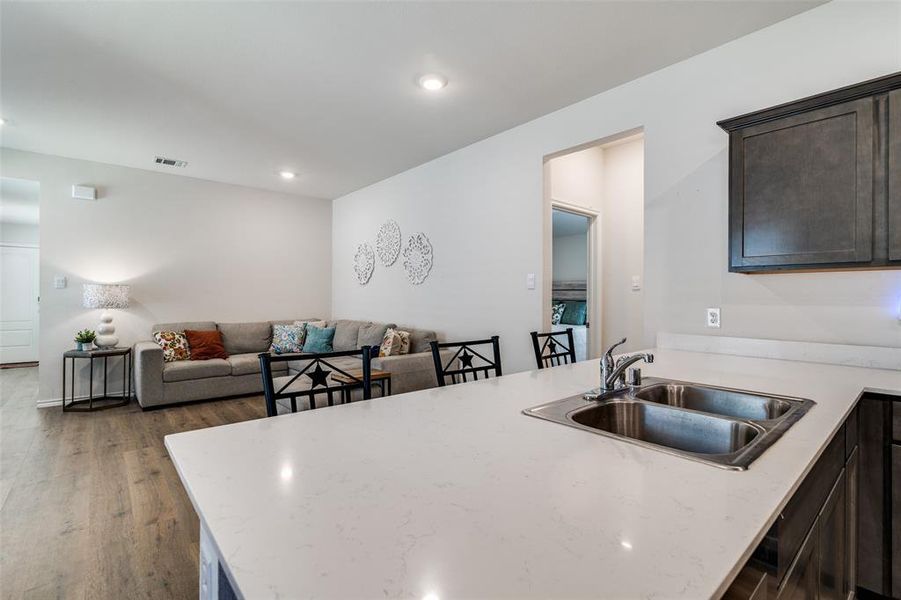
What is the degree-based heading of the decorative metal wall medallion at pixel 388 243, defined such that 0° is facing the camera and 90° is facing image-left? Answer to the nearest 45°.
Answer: approximately 45°

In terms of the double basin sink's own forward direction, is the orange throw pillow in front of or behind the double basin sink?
behind

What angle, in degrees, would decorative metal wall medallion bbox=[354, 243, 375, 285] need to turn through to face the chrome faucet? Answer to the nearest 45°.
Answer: approximately 45° to its left

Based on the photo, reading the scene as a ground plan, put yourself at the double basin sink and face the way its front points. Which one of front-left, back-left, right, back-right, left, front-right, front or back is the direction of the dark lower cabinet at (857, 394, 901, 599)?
left

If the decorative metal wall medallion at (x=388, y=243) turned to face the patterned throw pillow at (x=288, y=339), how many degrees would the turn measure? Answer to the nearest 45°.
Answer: approximately 45° to its right

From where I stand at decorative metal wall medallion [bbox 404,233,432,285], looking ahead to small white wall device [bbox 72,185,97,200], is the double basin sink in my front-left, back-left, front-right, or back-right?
back-left

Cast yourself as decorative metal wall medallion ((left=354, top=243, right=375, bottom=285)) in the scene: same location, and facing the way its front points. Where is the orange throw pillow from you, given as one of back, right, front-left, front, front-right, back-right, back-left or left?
front-right

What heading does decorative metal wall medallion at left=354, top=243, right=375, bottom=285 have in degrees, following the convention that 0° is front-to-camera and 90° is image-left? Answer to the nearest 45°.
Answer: approximately 45°
